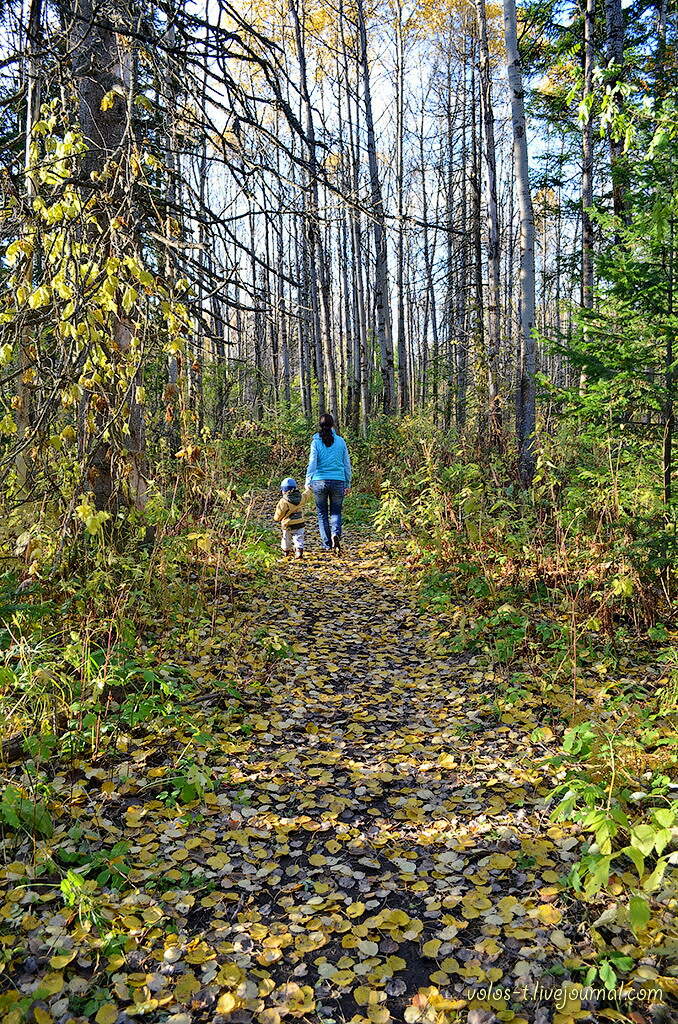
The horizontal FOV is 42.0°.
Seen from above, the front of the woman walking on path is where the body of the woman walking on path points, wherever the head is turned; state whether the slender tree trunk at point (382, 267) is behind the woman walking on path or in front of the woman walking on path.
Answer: in front

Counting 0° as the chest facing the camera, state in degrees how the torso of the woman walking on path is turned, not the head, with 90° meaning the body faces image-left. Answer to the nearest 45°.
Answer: approximately 180°

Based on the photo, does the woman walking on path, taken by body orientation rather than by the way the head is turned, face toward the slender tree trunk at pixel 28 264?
no

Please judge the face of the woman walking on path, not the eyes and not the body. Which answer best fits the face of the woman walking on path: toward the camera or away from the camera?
away from the camera

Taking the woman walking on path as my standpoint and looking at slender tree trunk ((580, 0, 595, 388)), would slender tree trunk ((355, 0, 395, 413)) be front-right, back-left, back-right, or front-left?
front-left

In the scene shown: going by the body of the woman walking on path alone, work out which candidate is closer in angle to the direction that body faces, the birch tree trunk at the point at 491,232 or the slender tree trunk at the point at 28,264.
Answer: the birch tree trunk

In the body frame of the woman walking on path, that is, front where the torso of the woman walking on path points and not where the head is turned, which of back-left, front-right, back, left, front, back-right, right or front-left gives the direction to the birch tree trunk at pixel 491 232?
front-right
